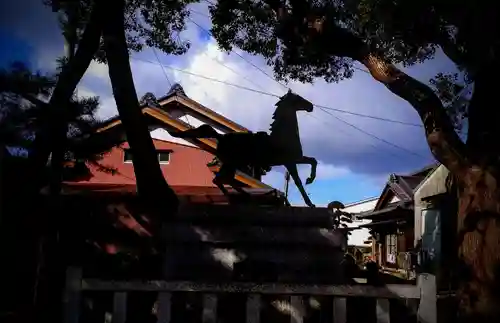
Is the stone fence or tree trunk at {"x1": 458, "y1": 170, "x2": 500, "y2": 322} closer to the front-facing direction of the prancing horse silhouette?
the tree trunk

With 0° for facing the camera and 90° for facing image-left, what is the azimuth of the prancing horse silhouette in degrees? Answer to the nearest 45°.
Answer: approximately 270°

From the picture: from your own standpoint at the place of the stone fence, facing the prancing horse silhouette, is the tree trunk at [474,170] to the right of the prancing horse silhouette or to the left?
right

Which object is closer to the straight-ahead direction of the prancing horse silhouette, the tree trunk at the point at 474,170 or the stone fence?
the tree trunk

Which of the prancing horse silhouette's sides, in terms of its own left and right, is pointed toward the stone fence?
right
